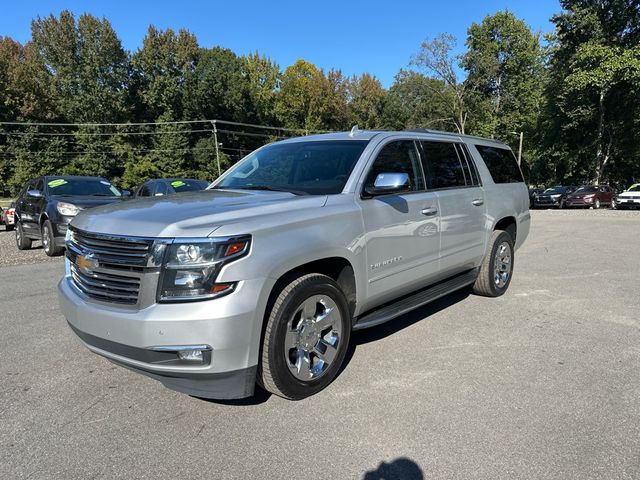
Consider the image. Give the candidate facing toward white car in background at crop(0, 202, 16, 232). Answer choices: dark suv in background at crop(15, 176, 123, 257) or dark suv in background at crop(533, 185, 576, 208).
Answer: dark suv in background at crop(533, 185, 576, 208)

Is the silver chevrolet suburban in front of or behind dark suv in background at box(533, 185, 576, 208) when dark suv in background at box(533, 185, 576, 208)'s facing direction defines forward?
in front

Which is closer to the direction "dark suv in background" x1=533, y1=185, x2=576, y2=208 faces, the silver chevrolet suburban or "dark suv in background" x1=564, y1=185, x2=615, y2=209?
the silver chevrolet suburban

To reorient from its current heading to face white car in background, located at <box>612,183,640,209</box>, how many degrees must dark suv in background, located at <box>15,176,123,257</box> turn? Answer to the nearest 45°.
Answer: approximately 45° to its left

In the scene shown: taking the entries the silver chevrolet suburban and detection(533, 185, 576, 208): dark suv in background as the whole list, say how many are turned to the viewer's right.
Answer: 0

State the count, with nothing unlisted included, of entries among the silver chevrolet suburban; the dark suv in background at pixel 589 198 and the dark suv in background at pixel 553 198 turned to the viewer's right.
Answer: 0

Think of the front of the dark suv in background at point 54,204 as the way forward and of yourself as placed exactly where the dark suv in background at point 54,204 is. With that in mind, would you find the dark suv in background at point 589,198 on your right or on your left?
on your left

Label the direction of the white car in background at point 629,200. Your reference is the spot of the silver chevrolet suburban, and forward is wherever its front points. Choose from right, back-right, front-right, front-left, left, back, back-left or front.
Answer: back

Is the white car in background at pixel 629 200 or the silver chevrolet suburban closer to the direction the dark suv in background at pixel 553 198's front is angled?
the silver chevrolet suburban

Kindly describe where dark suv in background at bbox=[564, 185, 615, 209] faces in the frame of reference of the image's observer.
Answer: facing the viewer and to the left of the viewer

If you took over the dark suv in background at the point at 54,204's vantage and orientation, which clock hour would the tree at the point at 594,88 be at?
The tree is roughly at 10 o'clock from the dark suv in background.

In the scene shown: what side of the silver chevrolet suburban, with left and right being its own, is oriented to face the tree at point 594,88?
back

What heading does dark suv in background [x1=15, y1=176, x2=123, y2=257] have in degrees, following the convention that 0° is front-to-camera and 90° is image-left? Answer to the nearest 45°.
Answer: approximately 315°
